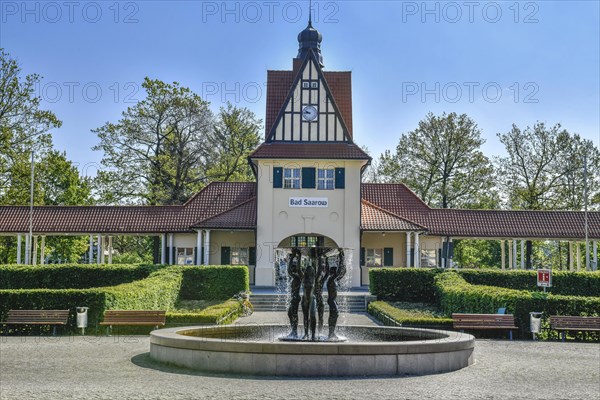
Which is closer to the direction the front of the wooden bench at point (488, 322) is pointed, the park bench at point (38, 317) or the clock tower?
the park bench

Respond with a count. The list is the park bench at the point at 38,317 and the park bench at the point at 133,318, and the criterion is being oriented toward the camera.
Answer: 2

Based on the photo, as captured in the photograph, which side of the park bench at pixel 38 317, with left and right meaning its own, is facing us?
front

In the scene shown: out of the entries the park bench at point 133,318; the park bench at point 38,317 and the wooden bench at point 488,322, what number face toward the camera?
3

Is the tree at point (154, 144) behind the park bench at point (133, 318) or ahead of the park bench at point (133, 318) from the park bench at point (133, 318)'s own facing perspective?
behind

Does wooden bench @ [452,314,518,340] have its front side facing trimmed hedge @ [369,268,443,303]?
no

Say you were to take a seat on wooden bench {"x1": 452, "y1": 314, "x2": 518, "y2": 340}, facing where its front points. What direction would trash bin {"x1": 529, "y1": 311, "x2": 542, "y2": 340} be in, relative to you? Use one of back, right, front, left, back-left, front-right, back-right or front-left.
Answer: left

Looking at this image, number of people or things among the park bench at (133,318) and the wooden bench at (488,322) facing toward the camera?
2

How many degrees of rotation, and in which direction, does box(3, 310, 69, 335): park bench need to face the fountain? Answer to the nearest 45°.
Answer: approximately 45° to its left

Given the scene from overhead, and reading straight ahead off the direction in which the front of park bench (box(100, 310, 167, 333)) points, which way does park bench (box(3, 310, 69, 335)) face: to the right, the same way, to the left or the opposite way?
the same way

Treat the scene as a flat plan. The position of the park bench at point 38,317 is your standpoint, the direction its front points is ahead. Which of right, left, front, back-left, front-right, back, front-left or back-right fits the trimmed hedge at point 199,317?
left

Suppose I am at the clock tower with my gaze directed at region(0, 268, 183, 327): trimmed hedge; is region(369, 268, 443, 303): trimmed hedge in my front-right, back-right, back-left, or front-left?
front-left

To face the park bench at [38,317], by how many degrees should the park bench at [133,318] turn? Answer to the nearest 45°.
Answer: approximately 90° to its right

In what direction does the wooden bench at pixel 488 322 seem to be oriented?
toward the camera

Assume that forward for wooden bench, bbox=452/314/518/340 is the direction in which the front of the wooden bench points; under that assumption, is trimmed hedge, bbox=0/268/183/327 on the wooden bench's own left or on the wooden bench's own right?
on the wooden bench's own right

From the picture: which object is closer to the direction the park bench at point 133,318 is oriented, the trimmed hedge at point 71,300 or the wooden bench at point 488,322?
the wooden bench

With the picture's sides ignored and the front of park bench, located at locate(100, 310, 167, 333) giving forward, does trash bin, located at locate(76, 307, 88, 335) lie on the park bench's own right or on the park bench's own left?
on the park bench's own right

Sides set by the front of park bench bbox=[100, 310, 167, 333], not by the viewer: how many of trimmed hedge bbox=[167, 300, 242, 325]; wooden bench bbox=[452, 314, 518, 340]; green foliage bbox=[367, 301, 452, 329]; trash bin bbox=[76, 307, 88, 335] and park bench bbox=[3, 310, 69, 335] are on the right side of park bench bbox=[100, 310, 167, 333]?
2
